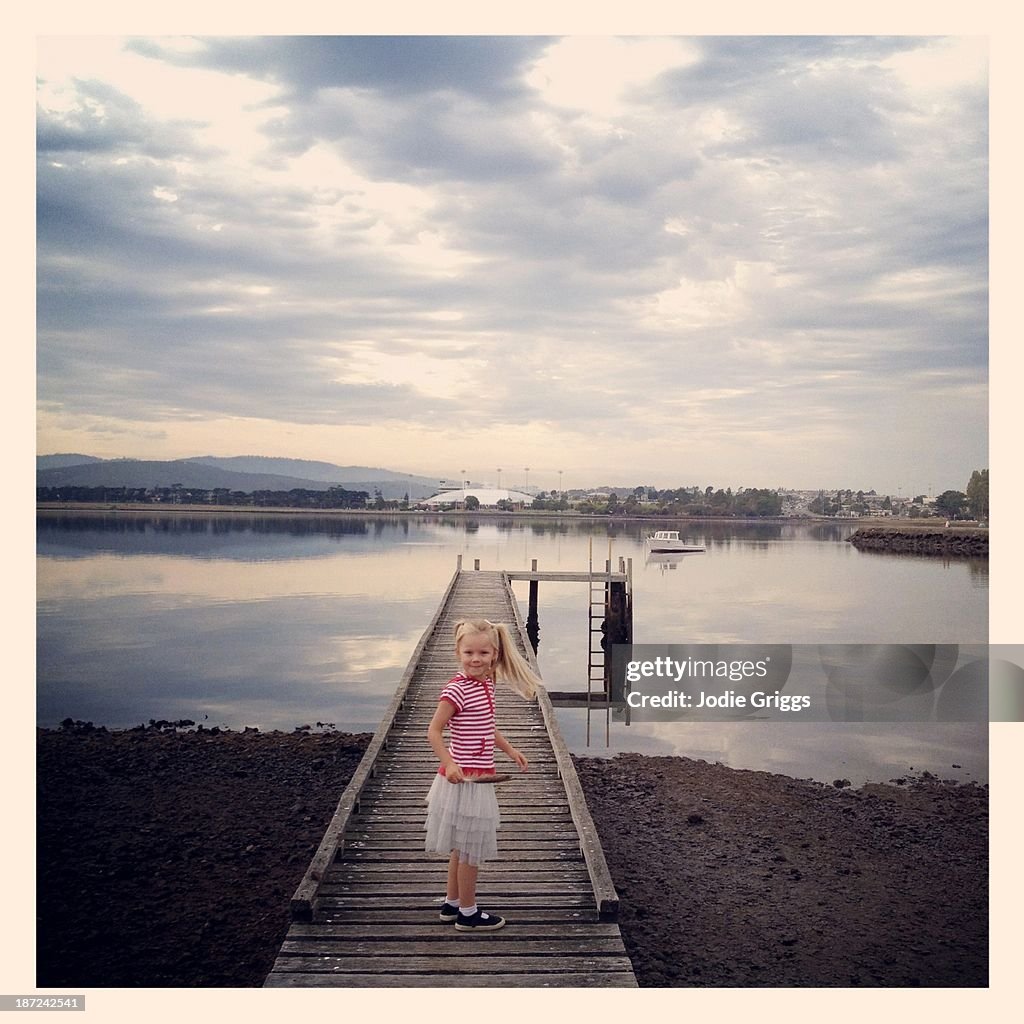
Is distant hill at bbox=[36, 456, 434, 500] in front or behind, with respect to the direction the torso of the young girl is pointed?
behind
